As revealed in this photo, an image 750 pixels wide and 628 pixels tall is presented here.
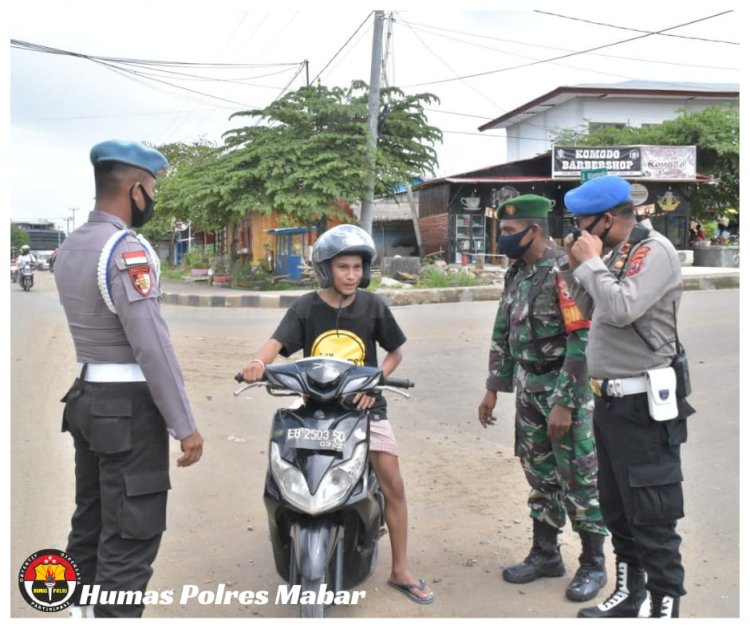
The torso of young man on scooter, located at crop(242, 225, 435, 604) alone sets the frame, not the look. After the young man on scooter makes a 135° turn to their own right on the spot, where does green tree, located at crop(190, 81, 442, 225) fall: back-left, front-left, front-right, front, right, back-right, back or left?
front-right

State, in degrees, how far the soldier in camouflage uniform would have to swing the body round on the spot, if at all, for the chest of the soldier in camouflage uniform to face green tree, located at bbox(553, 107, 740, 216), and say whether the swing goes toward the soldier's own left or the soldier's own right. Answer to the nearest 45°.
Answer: approximately 135° to the soldier's own right

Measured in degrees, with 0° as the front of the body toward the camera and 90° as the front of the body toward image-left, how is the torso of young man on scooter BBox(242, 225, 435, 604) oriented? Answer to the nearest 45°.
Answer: approximately 0°

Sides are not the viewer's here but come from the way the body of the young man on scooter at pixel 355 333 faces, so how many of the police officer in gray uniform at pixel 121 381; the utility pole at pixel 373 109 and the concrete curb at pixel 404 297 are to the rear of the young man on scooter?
2

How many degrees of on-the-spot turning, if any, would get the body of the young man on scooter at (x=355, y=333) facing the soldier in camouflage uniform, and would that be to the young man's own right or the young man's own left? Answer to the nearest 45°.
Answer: approximately 90° to the young man's own left

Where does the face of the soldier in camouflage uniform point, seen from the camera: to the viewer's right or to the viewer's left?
to the viewer's left

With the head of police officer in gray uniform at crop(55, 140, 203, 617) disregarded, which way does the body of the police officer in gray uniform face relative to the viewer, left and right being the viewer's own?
facing away from the viewer and to the right of the viewer

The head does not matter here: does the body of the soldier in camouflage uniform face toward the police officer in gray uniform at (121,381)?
yes

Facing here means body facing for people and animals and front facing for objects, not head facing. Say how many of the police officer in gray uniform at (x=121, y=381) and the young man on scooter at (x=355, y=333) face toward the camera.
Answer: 1

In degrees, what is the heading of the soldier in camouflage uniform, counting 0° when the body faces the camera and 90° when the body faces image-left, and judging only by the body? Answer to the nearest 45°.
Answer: approximately 45°

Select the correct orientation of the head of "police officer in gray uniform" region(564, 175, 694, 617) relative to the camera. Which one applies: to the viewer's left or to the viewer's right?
to the viewer's left
